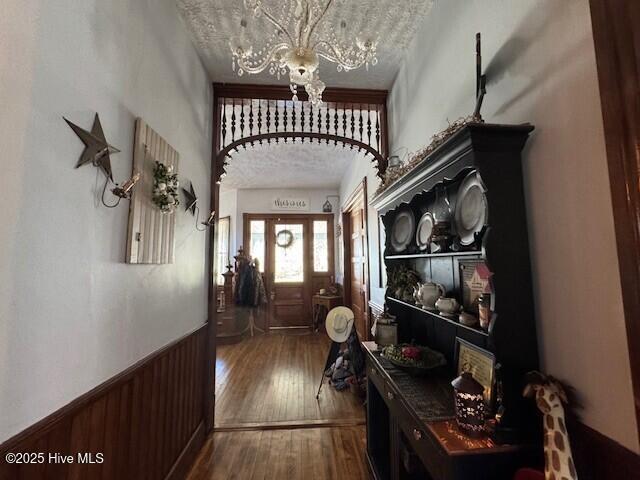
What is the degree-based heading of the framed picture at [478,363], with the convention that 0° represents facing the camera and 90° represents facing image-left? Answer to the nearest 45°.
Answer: approximately 45°

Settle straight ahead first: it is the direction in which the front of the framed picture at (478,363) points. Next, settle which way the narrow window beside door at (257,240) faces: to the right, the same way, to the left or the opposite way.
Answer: to the left

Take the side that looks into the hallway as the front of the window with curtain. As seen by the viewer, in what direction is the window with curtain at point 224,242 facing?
to the viewer's right

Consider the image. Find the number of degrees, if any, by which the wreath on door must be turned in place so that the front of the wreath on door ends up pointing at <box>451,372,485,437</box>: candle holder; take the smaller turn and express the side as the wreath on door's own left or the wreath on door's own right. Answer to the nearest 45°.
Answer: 0° — it already faces it

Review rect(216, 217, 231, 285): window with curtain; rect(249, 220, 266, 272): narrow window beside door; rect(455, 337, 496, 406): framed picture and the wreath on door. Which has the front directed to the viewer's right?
rect(216, 217, 231, 285): window with curtain

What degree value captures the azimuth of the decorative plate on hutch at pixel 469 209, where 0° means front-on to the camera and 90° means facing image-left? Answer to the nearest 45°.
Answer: approximately 45°
